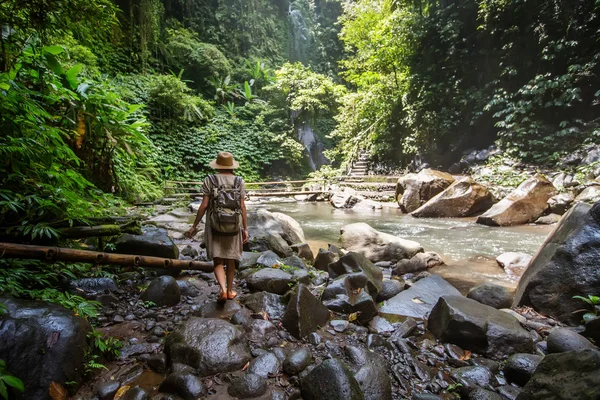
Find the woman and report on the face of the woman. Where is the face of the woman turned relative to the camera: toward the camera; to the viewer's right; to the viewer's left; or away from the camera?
away from the camera

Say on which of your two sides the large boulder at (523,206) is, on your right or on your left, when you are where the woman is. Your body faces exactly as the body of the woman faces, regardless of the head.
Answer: on your right

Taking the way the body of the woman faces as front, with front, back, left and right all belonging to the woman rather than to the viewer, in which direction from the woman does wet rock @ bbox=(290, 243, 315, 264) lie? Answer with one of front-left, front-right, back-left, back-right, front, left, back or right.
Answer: front-right

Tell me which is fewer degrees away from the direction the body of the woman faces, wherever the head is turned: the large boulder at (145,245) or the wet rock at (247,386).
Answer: the large boulder

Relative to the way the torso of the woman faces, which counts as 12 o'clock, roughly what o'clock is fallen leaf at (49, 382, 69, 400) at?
The fallen leaf is roughly at 7 o'clock from the woman.

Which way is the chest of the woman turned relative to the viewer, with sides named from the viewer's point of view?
facing away from the viewer

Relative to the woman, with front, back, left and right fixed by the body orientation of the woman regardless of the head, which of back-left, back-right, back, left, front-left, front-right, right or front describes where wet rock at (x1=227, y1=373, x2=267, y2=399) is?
back

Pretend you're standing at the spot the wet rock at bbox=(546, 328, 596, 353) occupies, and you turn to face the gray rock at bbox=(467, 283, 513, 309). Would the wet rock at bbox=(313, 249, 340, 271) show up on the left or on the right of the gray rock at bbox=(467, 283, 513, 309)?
left

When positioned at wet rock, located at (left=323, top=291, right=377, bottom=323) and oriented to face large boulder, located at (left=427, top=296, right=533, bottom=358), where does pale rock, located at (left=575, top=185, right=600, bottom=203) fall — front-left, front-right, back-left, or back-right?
front-left

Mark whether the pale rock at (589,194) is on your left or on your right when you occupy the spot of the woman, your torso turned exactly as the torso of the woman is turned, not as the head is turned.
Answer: on your right

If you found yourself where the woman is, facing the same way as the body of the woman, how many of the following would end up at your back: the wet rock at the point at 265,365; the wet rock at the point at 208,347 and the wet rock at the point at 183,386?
3

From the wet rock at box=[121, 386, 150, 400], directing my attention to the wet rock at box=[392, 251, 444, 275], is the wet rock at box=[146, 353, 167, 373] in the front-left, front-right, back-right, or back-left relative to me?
front-left

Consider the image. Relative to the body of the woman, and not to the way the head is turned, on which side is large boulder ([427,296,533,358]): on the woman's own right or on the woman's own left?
on the woman's own right

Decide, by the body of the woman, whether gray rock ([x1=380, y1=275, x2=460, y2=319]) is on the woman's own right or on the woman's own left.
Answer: on the woman's own right

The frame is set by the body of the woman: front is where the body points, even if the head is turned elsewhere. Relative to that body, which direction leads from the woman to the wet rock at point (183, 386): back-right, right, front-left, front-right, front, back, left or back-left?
back

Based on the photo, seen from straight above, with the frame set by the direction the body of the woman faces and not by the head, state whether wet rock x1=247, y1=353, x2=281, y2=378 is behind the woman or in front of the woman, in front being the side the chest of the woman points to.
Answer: behind

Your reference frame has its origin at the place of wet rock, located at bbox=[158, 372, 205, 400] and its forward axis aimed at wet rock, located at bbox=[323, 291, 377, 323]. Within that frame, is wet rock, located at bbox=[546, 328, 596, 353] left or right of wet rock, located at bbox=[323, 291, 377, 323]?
right

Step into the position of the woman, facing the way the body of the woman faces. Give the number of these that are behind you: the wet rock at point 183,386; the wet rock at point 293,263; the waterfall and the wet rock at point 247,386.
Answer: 2

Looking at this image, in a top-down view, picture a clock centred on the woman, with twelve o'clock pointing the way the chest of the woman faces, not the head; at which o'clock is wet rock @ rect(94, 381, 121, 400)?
The wet rock is roughly at 7 o'clock from the woman.
